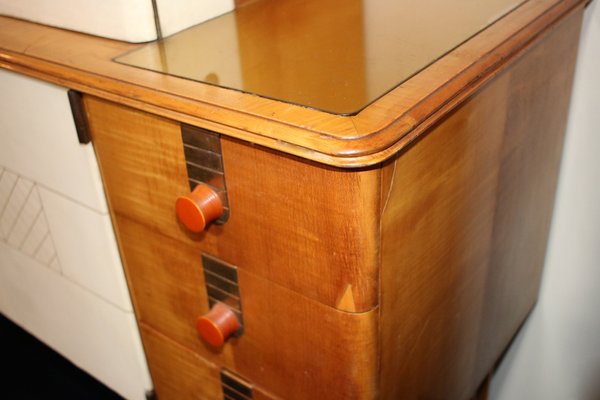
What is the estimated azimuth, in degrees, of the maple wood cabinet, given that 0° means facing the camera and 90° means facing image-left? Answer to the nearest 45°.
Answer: approximately 45°
